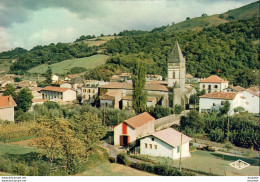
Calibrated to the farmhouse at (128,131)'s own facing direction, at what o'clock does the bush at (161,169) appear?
The bush is roughly at 10 o'clock from the farmhouse.

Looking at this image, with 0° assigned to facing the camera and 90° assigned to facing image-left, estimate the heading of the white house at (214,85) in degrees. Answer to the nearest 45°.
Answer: approximately 45°

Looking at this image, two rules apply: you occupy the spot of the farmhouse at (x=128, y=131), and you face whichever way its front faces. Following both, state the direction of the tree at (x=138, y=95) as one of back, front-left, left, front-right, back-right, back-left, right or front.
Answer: back-right

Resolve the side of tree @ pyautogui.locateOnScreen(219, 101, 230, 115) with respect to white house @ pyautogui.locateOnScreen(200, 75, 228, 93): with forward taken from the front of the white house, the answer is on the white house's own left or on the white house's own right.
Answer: on the white house's own left

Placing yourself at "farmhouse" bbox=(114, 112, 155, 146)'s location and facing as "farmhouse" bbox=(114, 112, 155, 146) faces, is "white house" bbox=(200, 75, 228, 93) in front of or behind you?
behind
